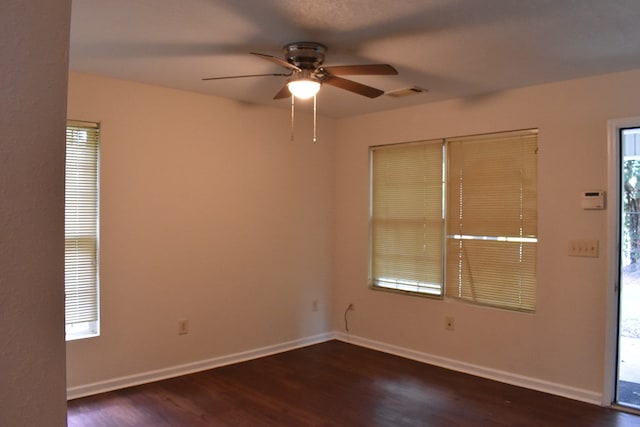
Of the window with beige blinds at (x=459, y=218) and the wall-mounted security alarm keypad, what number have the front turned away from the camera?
0

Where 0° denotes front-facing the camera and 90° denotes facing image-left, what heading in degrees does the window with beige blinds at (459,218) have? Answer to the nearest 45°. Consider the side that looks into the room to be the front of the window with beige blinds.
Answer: approximately 45°

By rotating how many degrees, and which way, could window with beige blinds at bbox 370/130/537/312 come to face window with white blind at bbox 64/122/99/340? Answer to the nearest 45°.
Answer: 0° — it already faces it

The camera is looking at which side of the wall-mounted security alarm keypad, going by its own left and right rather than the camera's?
front

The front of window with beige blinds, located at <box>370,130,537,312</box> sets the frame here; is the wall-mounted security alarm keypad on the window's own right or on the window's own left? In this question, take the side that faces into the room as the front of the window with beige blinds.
on the window's own left

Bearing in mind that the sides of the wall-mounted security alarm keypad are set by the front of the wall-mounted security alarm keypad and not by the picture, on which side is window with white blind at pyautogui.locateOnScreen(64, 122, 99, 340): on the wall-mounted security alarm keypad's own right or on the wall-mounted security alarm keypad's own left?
on the wall-mounted security alarm keypad's own right

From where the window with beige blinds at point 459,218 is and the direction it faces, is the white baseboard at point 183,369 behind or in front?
in front

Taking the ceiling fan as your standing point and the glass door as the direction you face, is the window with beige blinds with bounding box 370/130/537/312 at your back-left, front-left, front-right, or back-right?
front-left

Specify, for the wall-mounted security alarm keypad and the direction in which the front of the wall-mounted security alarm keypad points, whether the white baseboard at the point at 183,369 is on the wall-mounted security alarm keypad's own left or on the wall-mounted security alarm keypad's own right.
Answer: on the wall-mounted security alarm keypad's own right
